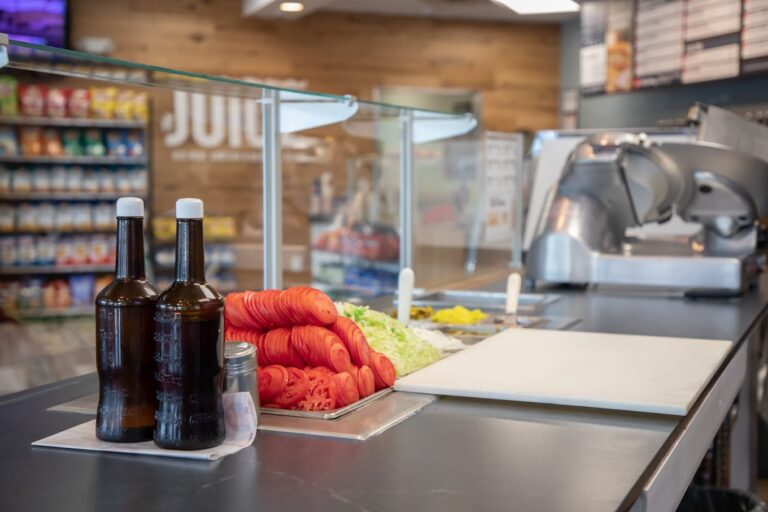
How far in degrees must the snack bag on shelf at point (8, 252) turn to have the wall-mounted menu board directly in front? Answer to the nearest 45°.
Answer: approximately 45° to its left

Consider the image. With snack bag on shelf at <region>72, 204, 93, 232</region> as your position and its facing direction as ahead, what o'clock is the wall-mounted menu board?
The wall-mounted menu board is roughly at 10 o'clock from the snack bag on shelf.

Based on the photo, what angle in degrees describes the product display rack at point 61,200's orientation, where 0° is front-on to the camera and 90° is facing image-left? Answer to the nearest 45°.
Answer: approximately 0°

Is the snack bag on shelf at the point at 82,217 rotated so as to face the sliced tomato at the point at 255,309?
yes

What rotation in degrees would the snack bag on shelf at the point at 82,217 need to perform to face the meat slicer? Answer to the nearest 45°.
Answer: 0° — it already faces it

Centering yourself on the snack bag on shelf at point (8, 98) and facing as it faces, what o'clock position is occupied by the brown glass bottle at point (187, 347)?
The brown glass bottle is roughly at 12 o'clock from the snack bag on shelf.

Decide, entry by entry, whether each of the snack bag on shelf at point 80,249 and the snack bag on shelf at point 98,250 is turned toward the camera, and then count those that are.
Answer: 2

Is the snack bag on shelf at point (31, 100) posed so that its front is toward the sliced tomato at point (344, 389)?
yes
